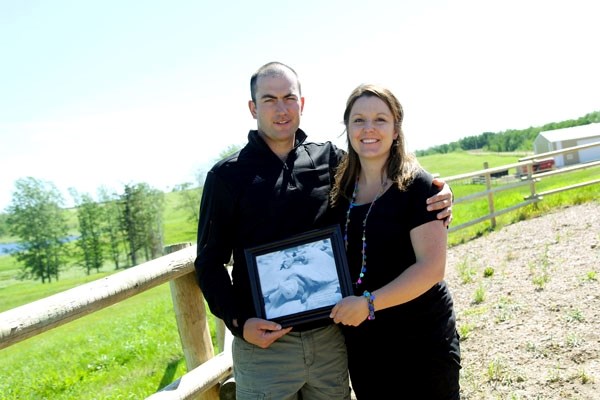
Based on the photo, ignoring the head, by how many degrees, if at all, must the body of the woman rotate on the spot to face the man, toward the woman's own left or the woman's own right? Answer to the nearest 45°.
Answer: approximately 45° to the woman's own right

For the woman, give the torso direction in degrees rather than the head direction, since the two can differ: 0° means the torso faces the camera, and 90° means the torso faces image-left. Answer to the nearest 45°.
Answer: approximately 45°
